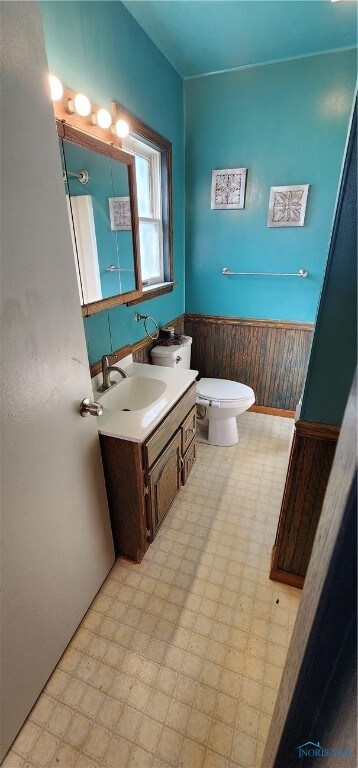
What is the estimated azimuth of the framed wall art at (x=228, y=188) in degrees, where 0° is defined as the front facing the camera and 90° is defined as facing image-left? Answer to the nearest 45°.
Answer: approximately 0°

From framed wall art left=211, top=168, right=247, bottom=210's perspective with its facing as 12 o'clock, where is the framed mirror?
The framed mirror is roughly at 1 o'clock from the framed wall art.

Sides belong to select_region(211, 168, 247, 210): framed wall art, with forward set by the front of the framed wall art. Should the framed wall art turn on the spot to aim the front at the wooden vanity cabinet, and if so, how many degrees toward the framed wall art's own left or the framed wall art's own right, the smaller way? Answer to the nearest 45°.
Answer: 0° — it already faces it
